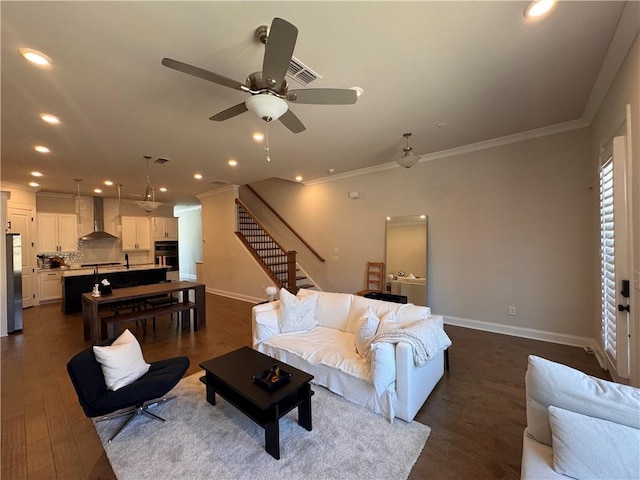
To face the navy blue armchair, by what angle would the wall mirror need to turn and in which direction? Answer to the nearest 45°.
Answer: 0° — it already faces it

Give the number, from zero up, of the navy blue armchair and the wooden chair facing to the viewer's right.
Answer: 1

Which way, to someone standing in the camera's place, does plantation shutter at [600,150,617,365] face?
facing to the left of the viewer

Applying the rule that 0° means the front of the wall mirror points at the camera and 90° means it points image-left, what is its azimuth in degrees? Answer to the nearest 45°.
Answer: approximately 45°

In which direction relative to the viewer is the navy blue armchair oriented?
to the viewer's right

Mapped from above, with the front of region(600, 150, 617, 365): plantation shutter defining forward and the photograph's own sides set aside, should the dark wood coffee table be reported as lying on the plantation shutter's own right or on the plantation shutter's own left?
on the plantation shutter's own left
